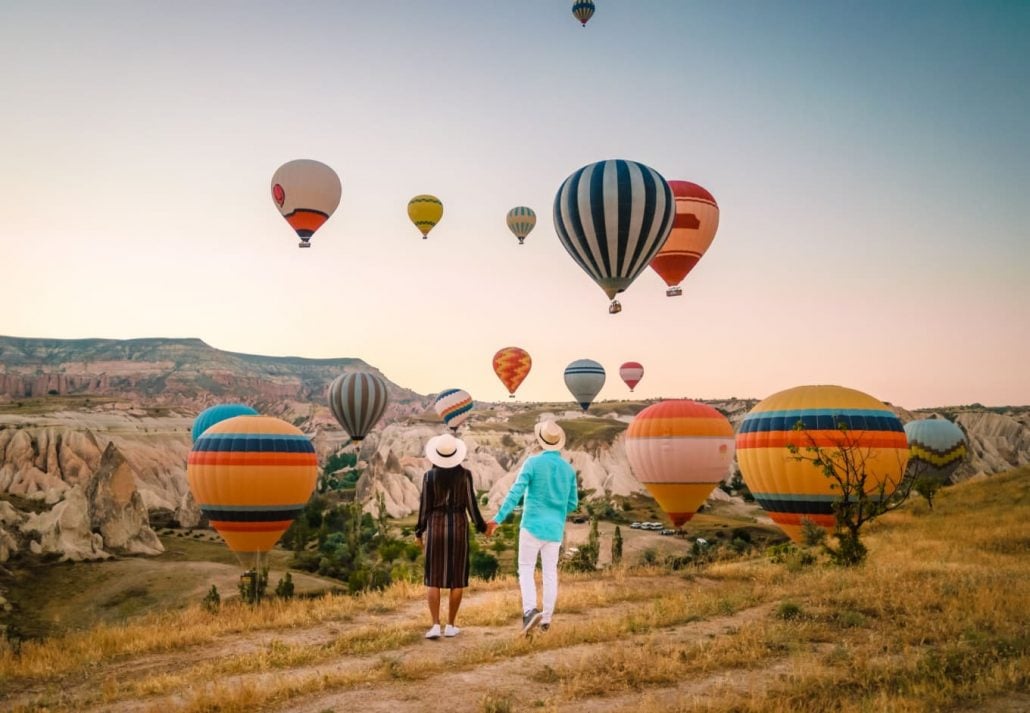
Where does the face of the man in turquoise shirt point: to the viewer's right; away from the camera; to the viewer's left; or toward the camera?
away from the camera

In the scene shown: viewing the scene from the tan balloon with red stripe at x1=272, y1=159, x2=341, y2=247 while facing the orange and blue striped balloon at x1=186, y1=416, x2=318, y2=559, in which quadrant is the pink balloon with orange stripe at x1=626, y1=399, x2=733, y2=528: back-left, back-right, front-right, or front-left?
front-left

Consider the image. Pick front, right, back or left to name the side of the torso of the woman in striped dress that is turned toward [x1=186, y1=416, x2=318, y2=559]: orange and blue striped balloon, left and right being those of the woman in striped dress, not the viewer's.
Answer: front

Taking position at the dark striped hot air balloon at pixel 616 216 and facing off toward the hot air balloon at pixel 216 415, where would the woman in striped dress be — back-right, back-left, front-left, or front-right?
back-left

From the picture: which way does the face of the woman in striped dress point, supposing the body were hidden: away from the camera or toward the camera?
away from the camera

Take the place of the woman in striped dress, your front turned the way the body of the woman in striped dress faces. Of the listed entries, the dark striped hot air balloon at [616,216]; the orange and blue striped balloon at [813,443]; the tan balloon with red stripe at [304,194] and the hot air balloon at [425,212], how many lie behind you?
0

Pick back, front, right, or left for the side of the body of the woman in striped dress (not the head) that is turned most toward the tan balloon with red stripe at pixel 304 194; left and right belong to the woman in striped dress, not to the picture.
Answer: front

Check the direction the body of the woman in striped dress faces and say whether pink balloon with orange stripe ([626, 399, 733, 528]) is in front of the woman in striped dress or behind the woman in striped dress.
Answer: in front

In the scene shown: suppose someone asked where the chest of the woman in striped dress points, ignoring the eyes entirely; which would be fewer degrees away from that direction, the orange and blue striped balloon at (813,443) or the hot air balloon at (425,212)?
the hot air balloon

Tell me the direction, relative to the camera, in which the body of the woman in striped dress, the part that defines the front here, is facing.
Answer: away from the camera

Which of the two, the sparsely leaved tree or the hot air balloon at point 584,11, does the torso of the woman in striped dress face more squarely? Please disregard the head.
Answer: the hot air balloon

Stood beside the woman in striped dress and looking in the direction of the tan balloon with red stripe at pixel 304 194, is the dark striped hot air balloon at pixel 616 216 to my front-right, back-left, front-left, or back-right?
front-right

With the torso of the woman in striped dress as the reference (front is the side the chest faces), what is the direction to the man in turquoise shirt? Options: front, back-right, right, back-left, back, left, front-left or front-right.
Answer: right
